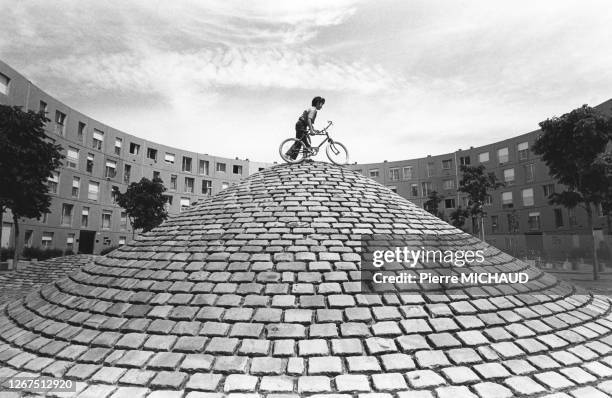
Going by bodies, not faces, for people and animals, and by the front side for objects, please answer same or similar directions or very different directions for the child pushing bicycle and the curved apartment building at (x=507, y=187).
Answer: very different directions

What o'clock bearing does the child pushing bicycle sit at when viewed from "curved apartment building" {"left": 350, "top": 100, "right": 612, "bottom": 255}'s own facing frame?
The child pushing bicycle is roughly at 11 o'clock from the curved apartment building.

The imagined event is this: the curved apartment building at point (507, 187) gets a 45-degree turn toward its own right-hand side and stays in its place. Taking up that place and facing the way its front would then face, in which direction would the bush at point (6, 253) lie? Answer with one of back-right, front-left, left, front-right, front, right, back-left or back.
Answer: front-left

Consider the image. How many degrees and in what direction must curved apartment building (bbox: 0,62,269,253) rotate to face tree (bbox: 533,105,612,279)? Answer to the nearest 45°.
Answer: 0° — it already faces it

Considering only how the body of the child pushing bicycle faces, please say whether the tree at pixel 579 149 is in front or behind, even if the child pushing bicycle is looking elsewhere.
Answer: in front

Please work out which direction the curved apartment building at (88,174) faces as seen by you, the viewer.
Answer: facing the viewer and to the right of the viewer

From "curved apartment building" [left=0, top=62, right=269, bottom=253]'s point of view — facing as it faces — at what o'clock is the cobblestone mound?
The cobblestone mound is roughly at 1 o'clock from the curved apartment building.

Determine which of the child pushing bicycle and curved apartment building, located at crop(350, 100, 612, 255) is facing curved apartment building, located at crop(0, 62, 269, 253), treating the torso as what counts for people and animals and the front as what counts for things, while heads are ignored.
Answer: curved apartment building, located at crop(350, 100, 612, 255)

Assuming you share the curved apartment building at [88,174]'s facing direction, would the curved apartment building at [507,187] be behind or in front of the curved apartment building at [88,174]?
in front

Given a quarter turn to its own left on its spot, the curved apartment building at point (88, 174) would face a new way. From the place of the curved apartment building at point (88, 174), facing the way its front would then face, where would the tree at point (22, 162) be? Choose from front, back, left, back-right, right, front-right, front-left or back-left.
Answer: back-right

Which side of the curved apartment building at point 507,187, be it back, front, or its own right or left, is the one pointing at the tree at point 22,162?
front

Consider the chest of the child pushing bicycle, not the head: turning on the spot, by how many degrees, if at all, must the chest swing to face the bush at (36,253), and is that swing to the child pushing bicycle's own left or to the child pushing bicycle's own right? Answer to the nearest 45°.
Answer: approximately 135° to the child pushing bicycle's own left

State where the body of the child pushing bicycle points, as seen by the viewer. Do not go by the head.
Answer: to the viewer's right

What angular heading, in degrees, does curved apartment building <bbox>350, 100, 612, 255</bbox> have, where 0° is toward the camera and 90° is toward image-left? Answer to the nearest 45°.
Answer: approximately 45°

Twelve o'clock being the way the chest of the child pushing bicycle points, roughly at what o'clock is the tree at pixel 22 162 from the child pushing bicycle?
The tree is roughly at 7 o'clock from the child pushing bicycle.

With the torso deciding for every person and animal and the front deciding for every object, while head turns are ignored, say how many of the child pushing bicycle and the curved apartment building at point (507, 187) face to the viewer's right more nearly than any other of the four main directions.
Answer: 1
